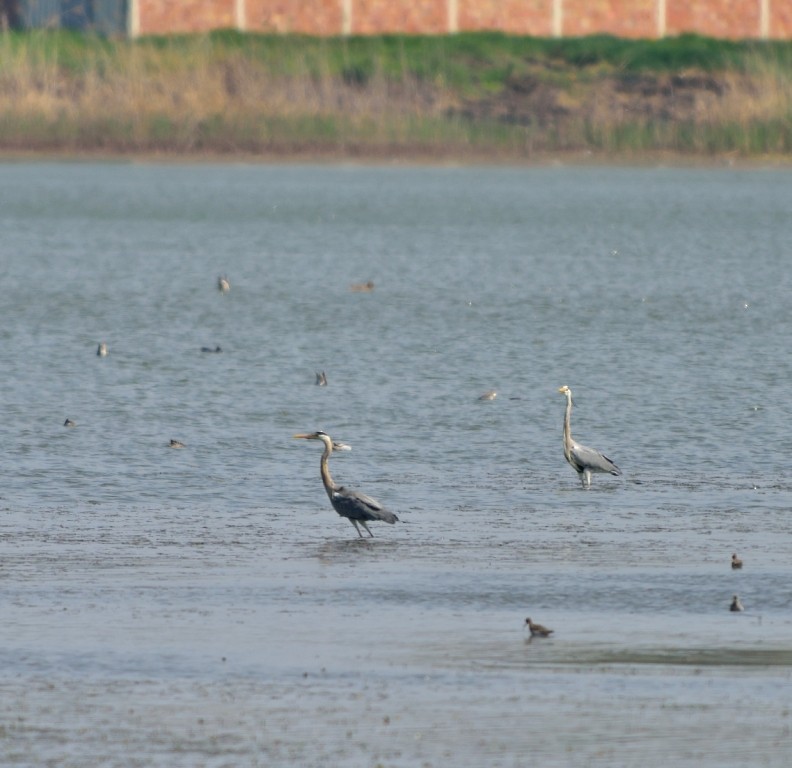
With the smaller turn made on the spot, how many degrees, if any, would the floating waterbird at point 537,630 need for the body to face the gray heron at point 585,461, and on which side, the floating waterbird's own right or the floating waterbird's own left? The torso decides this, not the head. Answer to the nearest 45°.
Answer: approximately 90° to the floating waterbird's own right

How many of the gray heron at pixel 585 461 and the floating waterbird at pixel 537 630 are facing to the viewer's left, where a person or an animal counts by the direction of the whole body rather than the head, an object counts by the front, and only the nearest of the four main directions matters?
2

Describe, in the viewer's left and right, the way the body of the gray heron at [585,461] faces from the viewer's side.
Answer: facing to the left of the viewer

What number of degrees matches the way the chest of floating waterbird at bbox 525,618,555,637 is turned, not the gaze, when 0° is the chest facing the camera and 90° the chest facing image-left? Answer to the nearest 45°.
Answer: approximately 90°

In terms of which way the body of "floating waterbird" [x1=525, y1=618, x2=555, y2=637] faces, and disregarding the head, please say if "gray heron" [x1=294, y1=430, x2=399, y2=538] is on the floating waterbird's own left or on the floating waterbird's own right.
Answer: on the floating waterbird's own right

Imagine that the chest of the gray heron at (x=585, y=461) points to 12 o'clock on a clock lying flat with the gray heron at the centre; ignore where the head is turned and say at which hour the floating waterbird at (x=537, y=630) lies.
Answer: The floating waterbird is roughly at 9 o'clock from the gray heron.

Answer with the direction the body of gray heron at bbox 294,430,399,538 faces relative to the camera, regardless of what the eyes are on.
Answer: to the viewer's left
